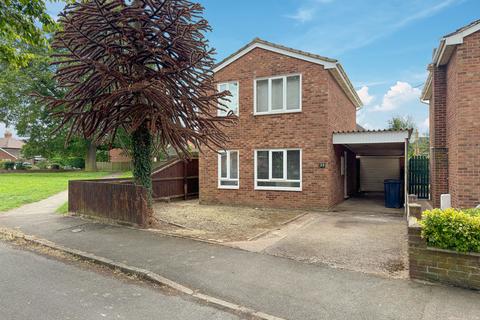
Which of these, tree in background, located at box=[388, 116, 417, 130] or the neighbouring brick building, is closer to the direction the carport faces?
the neighbouring brick building

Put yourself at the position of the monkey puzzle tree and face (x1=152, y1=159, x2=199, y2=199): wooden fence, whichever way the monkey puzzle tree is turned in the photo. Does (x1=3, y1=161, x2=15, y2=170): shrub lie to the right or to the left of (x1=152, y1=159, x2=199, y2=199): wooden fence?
left

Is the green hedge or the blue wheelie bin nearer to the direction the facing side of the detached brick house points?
the green hedge

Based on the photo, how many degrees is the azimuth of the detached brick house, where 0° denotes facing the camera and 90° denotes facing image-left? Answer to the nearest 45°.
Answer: approximately 0°

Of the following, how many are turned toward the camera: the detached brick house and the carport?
2

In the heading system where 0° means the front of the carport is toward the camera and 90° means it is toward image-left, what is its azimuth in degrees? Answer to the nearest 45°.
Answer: approximately 0°

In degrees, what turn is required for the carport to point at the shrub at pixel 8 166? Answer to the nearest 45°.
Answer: approximately 90° to its right

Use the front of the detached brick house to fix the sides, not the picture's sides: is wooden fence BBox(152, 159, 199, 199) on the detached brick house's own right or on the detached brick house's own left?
on the detached brick house's own right
